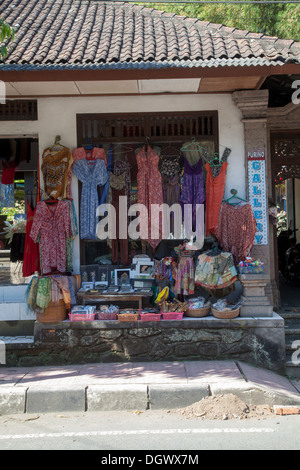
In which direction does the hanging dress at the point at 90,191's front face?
toward the camera

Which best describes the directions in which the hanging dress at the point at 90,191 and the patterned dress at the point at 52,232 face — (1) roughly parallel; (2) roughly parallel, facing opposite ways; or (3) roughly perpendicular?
roughly parallel

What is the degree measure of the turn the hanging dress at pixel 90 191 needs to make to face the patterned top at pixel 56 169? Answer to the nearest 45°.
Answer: approximately 90° to its right

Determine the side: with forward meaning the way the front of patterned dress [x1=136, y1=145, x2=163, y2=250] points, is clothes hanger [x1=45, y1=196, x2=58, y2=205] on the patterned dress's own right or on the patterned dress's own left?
on the patterned dress's own right

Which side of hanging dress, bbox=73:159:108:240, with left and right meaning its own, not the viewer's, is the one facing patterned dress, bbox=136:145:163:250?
left

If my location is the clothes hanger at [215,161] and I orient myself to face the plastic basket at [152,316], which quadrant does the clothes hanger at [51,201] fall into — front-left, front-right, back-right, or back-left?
front-right

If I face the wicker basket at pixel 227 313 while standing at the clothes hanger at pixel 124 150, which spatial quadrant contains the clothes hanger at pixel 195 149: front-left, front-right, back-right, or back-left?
front-left

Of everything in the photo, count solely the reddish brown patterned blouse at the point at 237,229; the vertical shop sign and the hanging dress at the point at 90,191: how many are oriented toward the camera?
3

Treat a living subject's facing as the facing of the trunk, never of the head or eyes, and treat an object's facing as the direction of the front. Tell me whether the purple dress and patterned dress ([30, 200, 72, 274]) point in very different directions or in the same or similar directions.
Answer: same or similar directions

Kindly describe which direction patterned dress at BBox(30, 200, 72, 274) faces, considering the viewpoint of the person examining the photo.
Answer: facing the viewer

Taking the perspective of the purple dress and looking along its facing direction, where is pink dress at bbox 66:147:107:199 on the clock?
The pink dress is roughly at 3 o'clock from the purple dress.

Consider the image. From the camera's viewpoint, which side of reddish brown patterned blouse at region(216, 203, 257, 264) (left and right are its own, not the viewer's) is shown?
front

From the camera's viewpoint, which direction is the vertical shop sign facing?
toward the camera
